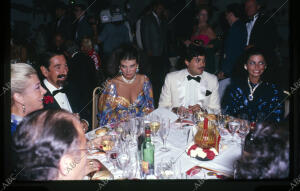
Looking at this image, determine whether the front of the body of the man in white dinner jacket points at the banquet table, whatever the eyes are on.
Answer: yes

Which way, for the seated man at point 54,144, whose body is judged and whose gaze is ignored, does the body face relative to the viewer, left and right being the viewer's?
facing away from the viewer and to the right of the viewer

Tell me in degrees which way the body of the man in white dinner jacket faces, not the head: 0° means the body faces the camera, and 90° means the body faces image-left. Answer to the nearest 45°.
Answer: approximately 0°

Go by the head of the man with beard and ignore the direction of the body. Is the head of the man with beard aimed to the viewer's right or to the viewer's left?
to the viewer's right

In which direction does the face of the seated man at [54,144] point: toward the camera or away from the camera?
away from the camera
